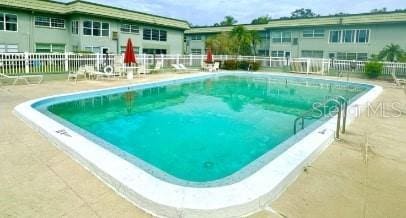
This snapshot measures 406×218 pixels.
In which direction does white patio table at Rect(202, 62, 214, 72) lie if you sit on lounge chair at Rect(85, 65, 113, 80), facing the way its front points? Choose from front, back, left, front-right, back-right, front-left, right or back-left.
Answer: front-left

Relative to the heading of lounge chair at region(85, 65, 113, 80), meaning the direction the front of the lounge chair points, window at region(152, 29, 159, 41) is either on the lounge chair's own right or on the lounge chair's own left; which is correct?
on the lounge chair's own left

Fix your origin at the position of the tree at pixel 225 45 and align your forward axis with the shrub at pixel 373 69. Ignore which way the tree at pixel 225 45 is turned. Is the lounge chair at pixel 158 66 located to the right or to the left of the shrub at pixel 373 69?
right

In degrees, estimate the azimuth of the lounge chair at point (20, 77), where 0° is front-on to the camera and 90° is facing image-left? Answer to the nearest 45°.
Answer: approximately 270°

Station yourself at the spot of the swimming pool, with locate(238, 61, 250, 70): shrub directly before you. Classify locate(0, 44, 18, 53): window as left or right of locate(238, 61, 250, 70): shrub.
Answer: left

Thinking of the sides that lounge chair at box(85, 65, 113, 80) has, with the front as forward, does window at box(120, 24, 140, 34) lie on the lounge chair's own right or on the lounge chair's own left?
on the lounge chair's own left

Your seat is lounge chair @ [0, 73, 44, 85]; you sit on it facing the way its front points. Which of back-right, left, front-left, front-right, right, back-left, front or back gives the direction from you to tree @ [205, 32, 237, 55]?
front-left

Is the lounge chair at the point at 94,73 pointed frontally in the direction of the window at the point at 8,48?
no
